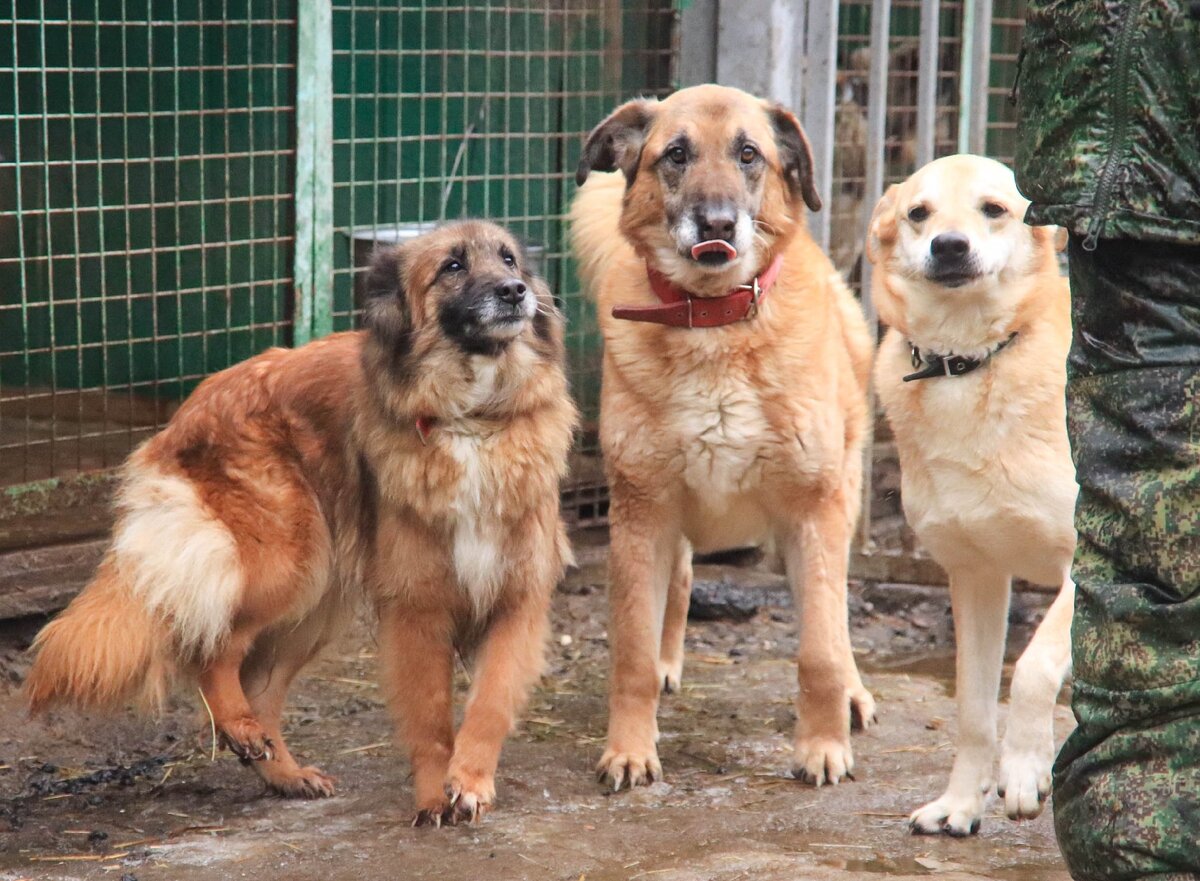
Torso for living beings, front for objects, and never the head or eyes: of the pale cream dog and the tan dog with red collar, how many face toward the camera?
2

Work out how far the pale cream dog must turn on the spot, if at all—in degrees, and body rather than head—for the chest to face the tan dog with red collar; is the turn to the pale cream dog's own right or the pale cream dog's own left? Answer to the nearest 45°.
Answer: approximately 135° to the pale cream dog's own right

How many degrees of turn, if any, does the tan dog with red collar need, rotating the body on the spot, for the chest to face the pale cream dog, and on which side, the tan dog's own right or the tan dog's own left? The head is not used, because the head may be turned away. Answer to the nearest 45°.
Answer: approximately 45° to the tan dog's own left

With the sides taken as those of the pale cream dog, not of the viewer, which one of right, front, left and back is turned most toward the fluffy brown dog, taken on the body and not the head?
right

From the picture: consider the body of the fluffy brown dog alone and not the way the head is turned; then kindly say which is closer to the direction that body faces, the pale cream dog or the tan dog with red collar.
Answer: the pale cream dog

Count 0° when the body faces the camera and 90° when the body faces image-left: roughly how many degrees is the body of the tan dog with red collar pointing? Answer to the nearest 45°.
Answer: approximately 0°

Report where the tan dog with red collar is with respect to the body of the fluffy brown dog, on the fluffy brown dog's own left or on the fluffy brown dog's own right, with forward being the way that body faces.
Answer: on the fluffy brown dog's own left
